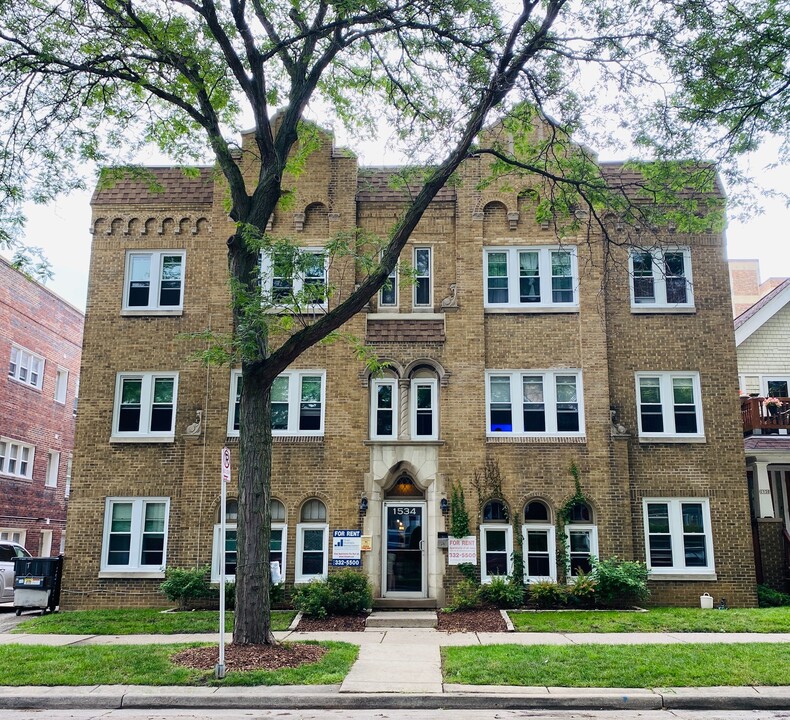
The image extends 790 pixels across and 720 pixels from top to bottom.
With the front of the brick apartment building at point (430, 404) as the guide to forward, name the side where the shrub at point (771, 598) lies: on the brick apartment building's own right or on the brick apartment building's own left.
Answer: on the brick apartment building's own left

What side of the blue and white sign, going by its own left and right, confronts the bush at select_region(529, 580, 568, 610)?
left

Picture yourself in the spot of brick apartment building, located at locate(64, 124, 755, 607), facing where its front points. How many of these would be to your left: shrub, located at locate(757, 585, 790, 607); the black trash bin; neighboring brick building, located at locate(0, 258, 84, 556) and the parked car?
1

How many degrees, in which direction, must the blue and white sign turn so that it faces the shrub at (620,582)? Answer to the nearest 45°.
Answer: approximately 90° to its left

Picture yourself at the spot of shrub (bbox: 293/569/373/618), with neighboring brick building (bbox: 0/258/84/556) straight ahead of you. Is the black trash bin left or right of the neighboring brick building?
left

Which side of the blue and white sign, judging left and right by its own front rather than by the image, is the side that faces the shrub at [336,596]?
front

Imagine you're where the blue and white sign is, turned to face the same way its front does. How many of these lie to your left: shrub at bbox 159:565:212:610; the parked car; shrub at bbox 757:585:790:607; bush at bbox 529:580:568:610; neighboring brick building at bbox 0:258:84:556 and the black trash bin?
2

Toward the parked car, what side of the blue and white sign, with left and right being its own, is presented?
right

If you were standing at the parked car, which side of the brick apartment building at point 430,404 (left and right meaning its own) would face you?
right

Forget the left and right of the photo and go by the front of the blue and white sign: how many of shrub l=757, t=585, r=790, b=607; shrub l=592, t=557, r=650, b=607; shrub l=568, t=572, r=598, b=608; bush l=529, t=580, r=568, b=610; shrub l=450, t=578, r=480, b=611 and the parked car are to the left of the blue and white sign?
5

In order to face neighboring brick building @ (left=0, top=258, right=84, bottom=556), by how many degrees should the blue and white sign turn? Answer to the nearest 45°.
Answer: approximately 135° to its right

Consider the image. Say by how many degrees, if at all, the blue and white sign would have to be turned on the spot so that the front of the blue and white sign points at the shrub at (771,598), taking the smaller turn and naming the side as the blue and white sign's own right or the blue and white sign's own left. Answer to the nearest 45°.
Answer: approximately 90° to the blue and white sign's own left

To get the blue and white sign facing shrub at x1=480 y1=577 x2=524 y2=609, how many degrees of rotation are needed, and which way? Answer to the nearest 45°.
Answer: approximately 90° to its left

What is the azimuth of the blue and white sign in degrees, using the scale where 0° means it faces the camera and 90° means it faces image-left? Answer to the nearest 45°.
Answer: approximately 0°

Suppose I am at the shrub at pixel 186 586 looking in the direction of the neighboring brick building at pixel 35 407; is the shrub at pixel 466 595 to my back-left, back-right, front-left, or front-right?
back-right
